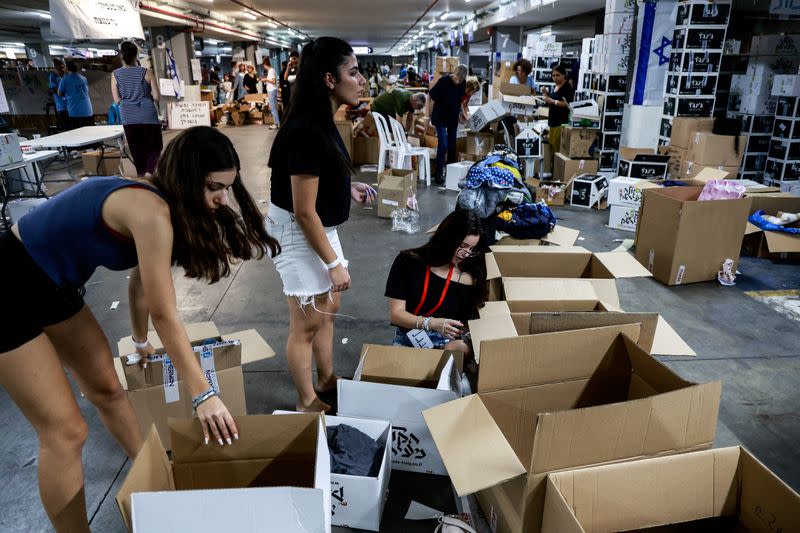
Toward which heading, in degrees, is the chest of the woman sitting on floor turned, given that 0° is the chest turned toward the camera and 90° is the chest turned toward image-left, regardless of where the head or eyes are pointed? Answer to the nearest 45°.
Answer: approximately 315°

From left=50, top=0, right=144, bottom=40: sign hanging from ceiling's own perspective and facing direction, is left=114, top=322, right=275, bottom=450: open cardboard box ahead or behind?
ahead

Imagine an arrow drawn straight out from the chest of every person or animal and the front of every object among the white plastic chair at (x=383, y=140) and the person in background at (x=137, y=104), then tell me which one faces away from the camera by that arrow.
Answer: the person in background

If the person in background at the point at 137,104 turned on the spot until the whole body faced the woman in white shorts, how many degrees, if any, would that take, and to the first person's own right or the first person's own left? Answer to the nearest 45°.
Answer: approximately 180°

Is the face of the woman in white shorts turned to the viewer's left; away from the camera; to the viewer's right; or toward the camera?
to the viewer's right

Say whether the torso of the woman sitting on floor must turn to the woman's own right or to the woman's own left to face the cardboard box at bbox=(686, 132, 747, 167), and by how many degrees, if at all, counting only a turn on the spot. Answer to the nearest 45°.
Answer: approximately 90° to the woman's own left

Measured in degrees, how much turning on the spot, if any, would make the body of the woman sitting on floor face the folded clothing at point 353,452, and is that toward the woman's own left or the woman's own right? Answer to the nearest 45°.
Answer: approximately 45° to the woman's own right

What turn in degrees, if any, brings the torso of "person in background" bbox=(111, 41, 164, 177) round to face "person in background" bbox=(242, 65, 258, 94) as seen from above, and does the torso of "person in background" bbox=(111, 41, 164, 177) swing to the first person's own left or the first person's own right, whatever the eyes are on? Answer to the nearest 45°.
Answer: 0° — they already face them
